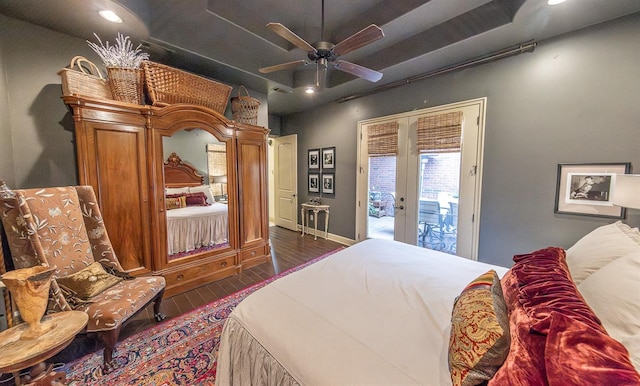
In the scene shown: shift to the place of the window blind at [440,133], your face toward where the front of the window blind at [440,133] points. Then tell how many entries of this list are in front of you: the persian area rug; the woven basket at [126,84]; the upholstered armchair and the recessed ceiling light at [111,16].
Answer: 4

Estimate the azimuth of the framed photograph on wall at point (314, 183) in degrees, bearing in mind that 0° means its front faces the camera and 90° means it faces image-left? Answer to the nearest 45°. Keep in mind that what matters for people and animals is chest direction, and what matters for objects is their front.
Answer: approximately 45°

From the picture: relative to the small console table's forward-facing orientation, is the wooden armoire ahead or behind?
ahead

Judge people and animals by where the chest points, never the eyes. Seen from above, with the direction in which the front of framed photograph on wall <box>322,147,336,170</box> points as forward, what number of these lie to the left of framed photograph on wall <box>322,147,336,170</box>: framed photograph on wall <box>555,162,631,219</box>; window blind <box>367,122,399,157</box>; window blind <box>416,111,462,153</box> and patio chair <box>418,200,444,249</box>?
4

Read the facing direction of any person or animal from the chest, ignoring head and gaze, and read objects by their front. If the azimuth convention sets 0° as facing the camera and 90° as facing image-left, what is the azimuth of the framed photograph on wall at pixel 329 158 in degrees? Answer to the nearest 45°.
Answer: approximately 45°

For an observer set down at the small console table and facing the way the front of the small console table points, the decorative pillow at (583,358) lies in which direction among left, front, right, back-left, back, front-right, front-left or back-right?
front-left

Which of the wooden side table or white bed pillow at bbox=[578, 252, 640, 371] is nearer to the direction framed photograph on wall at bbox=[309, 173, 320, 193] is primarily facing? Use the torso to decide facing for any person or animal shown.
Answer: the wooden side table
